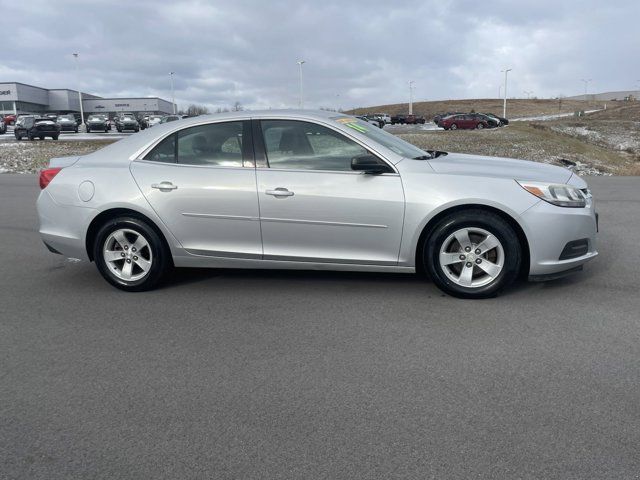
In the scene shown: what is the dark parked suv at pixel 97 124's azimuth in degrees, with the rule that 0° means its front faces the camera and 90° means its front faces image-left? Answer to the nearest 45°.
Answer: approximately 0°

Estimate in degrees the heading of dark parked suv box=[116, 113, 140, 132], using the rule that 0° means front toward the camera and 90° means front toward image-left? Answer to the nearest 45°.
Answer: approximately 0°

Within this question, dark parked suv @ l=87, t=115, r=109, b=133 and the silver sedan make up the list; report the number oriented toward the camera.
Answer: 1

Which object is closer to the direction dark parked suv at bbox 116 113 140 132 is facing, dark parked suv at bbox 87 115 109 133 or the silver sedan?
the silver sedan

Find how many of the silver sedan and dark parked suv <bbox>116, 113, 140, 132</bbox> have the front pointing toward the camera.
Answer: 1

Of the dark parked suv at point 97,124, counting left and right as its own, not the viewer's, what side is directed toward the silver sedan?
front

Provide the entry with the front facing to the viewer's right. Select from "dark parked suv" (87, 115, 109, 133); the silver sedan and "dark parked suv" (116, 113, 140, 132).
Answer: the silver sedan

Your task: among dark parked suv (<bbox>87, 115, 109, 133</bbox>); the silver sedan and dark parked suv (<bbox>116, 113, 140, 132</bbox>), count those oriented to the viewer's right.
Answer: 1

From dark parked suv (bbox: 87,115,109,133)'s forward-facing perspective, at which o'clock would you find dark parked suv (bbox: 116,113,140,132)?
dark parked suv (bbox: 116,113,140,132) is roughly at 10 o'clock from dark parked suv (bbox: 87,115,109,133).

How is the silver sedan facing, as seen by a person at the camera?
facing to the right of the viewer

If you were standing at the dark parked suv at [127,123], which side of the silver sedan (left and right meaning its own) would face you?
left

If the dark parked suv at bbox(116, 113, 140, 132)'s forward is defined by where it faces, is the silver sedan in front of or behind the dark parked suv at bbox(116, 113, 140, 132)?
in front

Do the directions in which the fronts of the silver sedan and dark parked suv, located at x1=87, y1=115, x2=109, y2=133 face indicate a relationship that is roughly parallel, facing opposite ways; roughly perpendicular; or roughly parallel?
roughly perpendicular

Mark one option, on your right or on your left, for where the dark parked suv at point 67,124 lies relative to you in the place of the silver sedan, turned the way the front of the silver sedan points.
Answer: on your left
